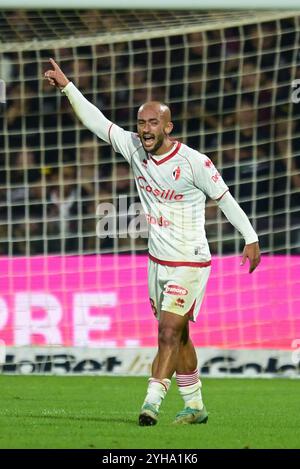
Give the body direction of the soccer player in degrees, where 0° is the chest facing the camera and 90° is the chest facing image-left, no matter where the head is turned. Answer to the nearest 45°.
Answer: approximately 45°

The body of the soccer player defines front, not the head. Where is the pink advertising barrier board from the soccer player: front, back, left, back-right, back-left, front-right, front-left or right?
back-right
